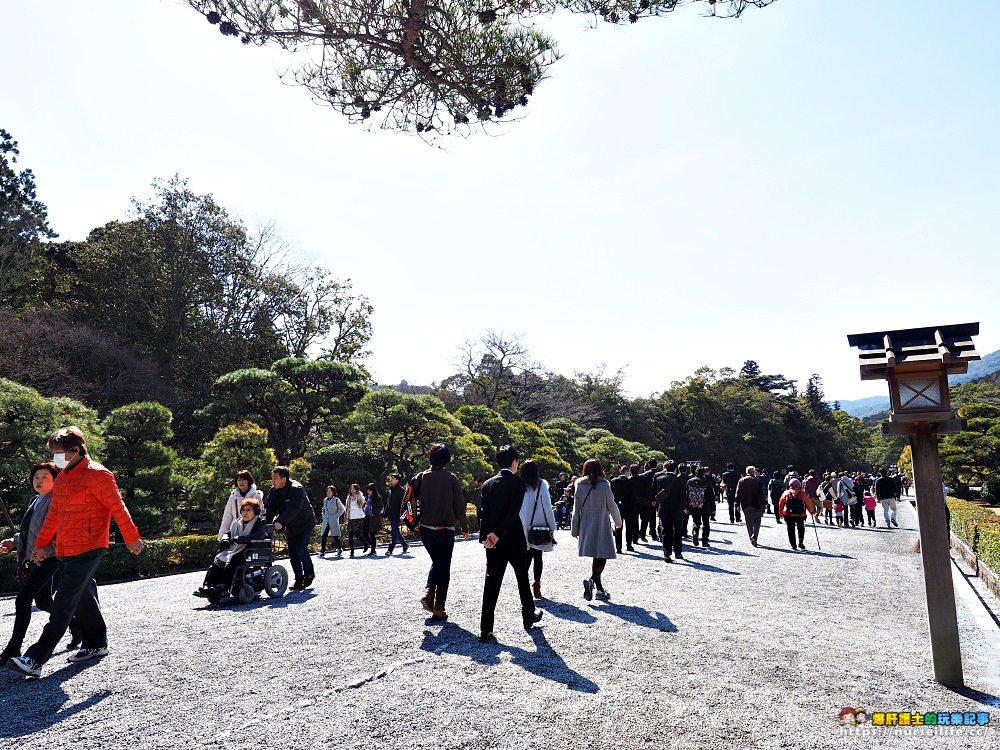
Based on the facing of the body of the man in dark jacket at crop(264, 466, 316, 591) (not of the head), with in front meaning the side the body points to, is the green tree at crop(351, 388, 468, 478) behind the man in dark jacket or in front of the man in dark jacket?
behind

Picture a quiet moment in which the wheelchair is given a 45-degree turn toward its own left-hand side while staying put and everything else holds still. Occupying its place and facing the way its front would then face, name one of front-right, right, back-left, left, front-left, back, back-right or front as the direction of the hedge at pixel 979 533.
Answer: left

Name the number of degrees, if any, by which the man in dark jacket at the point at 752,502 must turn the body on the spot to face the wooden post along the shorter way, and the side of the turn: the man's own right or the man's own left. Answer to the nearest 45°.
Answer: approximately 180°

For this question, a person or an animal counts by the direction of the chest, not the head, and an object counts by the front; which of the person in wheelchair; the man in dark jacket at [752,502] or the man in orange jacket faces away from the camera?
the man in dark jacket

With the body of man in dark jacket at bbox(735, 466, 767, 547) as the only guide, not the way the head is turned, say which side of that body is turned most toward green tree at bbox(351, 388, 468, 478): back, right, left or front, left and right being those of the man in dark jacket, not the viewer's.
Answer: left

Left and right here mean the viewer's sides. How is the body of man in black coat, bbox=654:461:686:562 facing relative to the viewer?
facing away from the viewer

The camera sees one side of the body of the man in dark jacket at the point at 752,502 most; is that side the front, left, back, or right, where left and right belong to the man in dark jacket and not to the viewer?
back

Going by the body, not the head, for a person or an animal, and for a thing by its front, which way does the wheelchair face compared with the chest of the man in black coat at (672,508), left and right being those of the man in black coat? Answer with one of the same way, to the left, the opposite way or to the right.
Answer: the opposite way

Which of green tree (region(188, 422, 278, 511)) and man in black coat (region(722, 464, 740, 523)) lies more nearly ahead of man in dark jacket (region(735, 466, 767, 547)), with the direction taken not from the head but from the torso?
the man in black coat

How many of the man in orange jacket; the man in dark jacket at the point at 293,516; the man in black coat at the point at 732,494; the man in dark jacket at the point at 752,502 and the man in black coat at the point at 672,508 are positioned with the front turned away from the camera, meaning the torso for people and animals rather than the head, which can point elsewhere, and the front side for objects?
3

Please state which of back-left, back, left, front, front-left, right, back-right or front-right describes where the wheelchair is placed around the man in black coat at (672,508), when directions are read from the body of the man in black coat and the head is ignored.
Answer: back-left

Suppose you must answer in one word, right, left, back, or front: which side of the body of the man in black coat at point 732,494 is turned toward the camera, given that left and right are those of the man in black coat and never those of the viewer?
back
